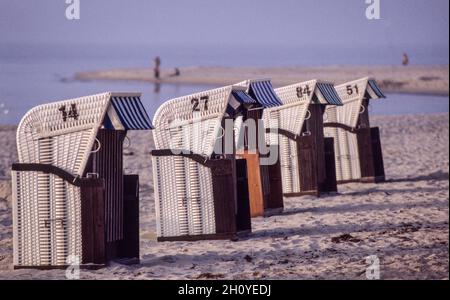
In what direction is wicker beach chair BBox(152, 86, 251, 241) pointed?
to the viewer's right

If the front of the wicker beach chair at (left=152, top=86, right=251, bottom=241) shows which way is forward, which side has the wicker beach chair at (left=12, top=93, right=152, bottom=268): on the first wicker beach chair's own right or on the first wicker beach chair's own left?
on the first wicker beach chair's own right

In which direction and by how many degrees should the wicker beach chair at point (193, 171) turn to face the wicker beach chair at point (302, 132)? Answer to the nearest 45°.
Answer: approximately 45° to its left

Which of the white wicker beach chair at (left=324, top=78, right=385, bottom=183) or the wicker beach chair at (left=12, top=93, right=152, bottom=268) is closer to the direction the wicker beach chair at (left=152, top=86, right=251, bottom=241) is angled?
the white wicker beach chair

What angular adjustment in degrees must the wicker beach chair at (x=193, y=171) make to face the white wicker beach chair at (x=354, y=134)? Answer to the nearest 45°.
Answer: approximately 45° to its left
